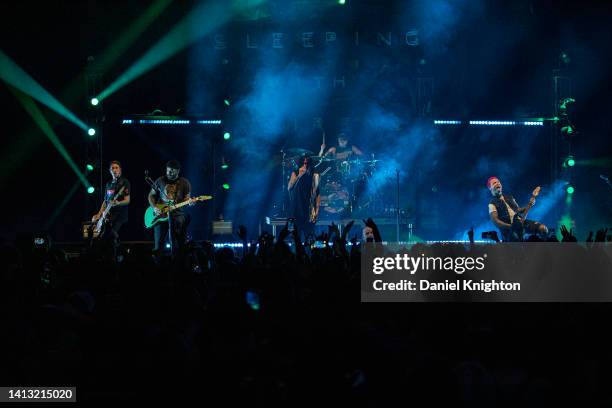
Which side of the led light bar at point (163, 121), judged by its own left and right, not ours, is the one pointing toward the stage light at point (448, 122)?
left

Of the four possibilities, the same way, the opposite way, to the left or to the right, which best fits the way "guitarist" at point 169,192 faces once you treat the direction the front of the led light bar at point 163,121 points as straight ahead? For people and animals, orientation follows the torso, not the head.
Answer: the same way

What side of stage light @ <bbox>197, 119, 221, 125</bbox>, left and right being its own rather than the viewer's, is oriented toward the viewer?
front

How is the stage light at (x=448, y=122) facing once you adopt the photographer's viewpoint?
facing the viewer

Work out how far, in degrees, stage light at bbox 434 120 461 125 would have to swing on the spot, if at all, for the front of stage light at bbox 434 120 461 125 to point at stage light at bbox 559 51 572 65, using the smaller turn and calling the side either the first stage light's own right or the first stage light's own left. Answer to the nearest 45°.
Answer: approximately 90° to the first stage light's own left

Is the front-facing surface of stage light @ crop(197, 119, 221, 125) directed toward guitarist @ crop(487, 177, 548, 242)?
no

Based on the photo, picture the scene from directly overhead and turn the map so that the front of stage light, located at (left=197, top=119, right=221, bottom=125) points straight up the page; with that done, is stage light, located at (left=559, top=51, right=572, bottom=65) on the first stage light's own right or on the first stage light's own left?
on the first stage light's own left

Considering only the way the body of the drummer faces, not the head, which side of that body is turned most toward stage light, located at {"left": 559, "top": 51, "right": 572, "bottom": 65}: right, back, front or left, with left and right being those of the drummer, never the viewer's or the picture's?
left

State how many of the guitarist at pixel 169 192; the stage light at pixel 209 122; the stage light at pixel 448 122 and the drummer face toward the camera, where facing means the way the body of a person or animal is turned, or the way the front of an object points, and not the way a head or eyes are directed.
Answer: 4

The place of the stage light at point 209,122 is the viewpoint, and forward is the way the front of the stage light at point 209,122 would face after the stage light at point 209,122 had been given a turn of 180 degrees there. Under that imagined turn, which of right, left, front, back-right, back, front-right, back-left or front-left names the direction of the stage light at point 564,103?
right

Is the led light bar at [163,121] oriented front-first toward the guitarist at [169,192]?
yes

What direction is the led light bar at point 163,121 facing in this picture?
toward the camera

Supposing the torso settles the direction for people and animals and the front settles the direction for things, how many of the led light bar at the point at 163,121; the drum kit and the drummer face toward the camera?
3

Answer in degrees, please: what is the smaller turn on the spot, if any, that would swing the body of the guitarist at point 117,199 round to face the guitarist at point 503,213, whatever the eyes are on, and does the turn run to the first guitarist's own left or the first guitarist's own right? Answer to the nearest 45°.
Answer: approximately 135° to the first guitarist's own left
